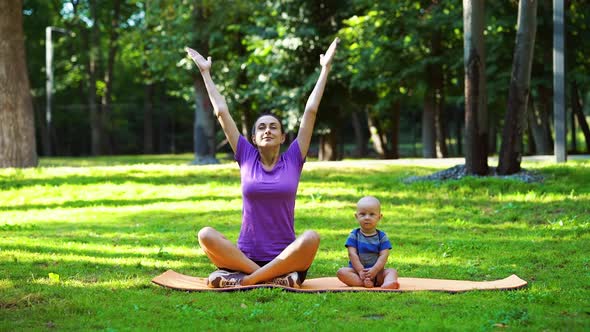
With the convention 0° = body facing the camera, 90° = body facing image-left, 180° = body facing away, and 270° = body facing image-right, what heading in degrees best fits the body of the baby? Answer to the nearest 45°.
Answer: approximately 0°

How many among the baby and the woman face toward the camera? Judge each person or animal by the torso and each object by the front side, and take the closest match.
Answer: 2

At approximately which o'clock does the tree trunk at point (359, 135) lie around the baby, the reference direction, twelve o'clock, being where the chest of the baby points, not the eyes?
The tree trunk is roughly at 6 o'clock from the baby.

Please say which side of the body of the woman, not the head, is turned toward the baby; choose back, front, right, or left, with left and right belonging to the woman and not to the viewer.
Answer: left

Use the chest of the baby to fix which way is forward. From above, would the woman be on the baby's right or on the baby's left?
on the baby's right

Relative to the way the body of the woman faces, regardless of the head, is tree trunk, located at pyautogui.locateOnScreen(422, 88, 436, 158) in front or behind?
behind

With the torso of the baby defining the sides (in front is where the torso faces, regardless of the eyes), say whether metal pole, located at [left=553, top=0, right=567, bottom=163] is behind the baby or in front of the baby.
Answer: behind

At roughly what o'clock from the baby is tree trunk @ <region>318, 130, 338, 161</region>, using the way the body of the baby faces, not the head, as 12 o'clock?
The tree trunk is roughly at 6 o'clock from the baby.

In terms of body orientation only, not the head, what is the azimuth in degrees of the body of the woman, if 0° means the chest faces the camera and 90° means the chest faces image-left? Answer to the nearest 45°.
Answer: approximately 0°

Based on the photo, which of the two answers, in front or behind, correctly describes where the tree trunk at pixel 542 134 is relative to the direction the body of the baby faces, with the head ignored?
behind
